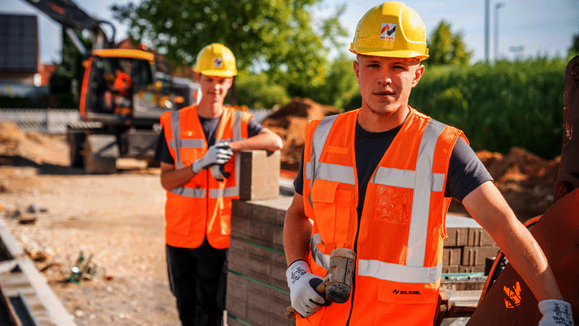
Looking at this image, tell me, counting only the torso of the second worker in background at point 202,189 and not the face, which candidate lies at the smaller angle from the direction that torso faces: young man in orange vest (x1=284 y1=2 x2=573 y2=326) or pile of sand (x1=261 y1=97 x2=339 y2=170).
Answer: the young man in orange vest

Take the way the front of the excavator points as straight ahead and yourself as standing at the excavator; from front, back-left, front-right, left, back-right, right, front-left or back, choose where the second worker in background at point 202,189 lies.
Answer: left

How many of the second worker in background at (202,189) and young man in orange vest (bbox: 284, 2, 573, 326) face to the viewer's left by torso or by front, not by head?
0

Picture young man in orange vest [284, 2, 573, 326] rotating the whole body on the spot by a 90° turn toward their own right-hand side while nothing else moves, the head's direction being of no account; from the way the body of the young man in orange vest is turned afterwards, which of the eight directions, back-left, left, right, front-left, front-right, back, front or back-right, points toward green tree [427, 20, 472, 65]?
right

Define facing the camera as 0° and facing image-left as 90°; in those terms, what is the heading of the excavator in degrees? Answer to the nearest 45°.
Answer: approximately 90°

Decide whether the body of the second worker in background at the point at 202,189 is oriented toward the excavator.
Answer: no

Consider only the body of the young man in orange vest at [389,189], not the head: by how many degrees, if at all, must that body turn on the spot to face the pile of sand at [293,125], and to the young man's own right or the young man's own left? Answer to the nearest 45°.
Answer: approximately 180°

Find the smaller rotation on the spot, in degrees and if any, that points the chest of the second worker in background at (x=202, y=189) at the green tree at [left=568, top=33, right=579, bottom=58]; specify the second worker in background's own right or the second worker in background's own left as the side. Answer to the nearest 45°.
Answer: approximately 135° to the second worker in background's own left

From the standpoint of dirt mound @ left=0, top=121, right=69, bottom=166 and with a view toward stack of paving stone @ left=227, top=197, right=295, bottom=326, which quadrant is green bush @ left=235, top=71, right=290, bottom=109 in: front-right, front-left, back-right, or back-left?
back-left

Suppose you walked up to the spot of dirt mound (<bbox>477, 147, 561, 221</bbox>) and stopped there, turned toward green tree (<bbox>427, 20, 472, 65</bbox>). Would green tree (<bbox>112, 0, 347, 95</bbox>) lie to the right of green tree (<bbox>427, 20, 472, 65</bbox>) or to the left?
left

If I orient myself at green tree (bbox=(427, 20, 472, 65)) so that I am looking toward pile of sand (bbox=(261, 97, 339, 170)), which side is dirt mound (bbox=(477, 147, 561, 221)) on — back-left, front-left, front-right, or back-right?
front-left

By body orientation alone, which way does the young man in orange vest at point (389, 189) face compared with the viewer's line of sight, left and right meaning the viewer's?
facing the viewer

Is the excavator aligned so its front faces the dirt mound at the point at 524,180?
no

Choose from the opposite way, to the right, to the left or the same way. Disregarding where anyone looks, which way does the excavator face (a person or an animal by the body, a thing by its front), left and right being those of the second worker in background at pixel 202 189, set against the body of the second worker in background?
to the right
